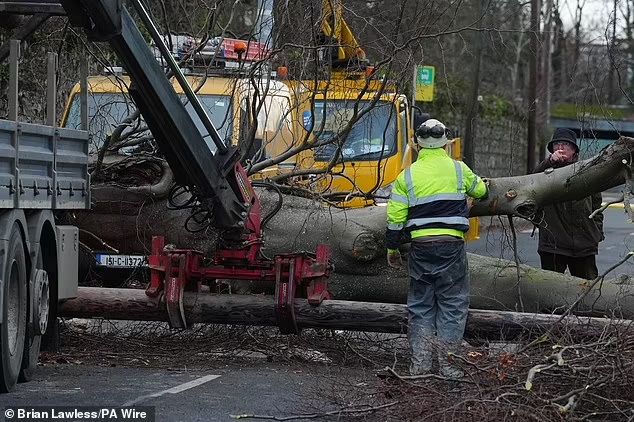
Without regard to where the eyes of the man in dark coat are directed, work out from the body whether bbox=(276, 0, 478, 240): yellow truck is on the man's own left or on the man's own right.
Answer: on the man's own right

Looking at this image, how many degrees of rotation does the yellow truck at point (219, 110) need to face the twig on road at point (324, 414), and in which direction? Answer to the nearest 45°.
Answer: approximately 45° to its left
